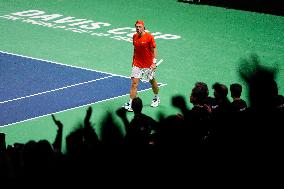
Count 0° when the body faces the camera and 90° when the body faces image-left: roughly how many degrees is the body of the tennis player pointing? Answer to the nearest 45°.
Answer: approximately 45°
